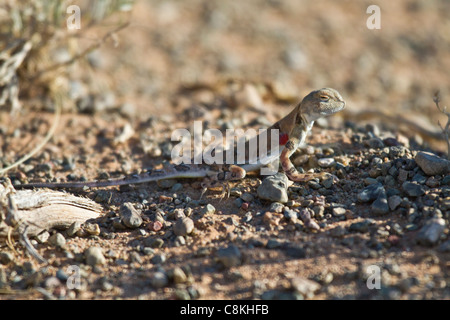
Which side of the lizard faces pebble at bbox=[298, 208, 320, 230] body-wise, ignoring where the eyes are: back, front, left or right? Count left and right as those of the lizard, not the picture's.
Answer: right

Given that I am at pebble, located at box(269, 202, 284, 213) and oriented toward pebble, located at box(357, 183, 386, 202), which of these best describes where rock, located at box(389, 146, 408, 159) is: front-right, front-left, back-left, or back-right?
front-left

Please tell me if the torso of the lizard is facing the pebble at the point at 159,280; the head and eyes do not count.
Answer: no

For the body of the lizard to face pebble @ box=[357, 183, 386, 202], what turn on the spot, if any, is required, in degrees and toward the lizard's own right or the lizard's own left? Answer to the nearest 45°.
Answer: approximately 45° to the lizard's own right

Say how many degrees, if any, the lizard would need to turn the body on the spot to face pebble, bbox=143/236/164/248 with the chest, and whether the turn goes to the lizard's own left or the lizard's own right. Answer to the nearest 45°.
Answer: approximately 135° to the lizard's own right

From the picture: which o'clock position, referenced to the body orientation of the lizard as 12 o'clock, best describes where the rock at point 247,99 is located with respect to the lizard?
The rock is roughly at 9 o'clock from the lizard.

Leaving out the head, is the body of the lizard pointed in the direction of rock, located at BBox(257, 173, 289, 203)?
no

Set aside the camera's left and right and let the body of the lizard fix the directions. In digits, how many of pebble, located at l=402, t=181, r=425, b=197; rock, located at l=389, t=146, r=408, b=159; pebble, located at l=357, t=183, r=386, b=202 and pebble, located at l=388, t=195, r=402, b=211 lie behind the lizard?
0

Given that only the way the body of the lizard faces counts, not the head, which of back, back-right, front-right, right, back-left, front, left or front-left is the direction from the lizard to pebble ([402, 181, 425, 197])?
front-right

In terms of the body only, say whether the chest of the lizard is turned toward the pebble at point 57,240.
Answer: no

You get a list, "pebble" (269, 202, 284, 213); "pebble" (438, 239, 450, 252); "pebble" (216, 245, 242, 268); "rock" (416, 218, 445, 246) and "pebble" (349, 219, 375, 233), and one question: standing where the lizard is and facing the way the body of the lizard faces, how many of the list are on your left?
0

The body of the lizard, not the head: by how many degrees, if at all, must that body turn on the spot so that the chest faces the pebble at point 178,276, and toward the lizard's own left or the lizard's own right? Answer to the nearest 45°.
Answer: approximately 135° to the lizard's own right

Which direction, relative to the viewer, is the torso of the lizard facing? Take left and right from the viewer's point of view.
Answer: facing to the right of the viewer

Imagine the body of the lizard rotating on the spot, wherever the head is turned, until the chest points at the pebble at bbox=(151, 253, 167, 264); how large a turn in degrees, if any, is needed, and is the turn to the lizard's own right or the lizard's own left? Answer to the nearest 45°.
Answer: approximately 135° to the lizard's own right

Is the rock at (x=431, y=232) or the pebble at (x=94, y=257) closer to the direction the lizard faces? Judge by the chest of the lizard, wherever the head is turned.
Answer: the rock

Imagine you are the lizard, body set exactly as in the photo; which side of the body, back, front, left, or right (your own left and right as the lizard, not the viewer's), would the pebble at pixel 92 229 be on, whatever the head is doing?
back
